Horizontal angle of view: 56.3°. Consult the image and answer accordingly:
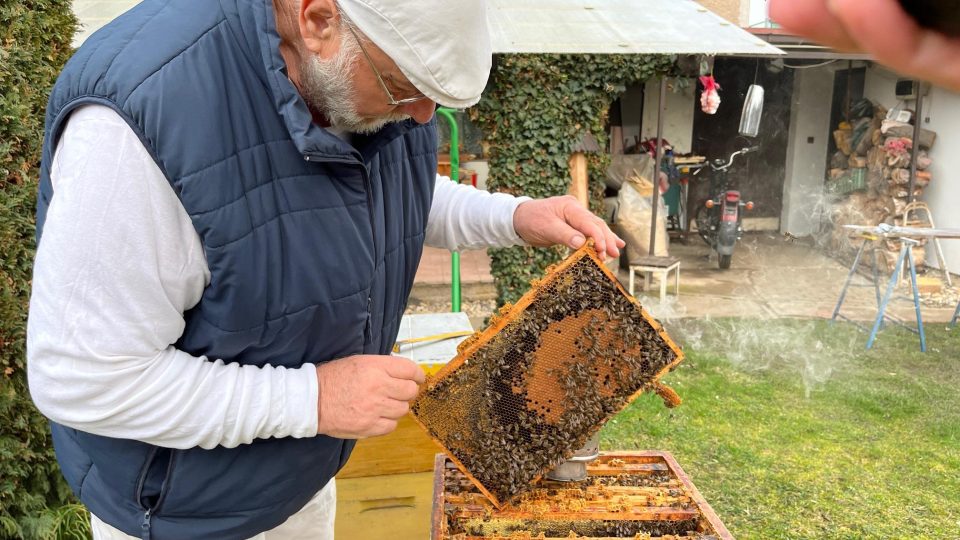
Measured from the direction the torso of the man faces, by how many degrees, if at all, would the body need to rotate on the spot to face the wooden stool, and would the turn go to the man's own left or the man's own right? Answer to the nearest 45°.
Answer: approximately 90° to the man's own left

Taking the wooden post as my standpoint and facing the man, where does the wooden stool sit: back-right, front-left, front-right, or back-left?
back-left

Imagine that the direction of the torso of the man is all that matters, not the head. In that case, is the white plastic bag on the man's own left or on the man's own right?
on the man's own left

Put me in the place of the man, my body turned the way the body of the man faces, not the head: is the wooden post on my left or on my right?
on my left

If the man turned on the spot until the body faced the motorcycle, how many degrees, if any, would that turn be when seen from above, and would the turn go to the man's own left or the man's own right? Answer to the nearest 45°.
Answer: approximately 90° to the man's own left

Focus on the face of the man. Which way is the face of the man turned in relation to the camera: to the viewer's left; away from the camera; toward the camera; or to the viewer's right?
to the viewer's right

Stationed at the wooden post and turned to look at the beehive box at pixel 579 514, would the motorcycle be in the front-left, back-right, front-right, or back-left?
back-left

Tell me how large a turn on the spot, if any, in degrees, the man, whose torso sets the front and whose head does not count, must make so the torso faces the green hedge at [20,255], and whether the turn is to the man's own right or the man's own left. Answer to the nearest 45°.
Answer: approximately 180°

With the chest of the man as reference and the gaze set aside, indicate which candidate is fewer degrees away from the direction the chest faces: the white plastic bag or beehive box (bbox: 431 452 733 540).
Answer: the beehive box
